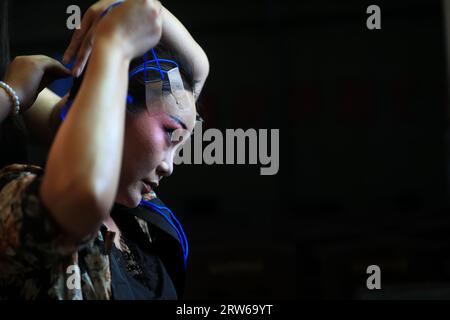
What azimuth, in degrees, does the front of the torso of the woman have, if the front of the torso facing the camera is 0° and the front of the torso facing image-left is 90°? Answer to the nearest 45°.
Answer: approximately 315°
